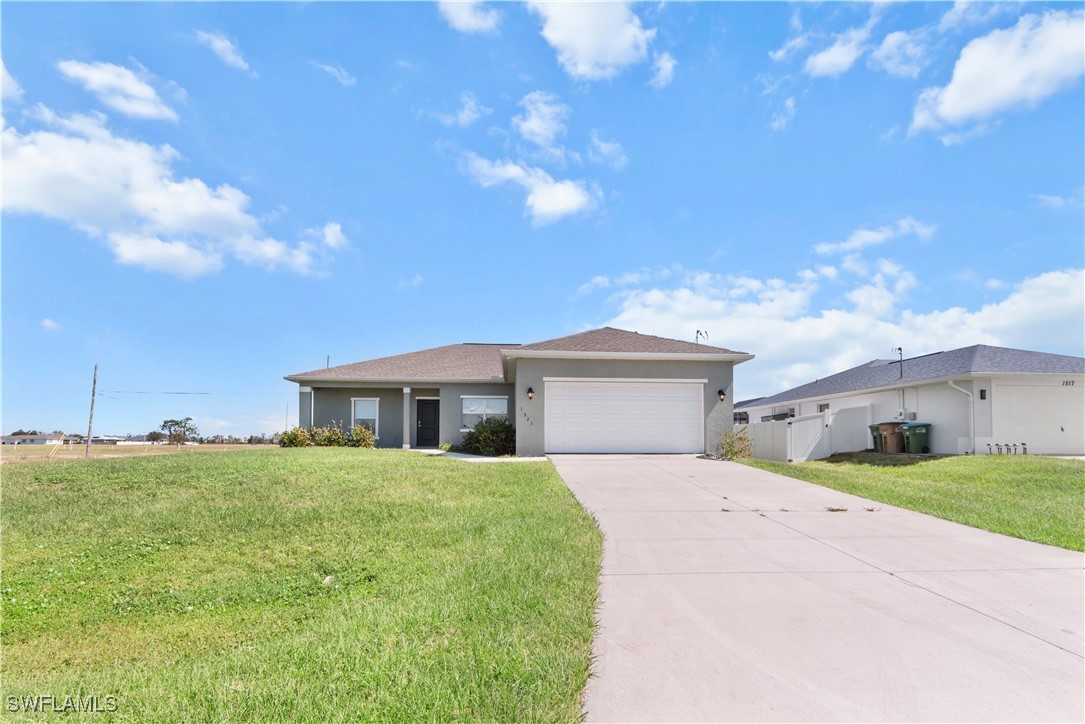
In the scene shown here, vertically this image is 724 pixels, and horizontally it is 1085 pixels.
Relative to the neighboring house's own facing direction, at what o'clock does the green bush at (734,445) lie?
The green bush is roughly at 3 o'clock from the neighboring house.

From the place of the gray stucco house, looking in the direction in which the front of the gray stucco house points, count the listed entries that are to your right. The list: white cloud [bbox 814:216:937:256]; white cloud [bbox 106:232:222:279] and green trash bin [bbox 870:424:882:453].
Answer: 1

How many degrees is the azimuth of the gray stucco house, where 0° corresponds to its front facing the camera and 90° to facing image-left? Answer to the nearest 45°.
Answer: approximately 0°

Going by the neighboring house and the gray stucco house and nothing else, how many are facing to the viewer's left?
0

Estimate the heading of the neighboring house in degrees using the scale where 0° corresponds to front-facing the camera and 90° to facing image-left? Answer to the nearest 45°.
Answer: approximately 315°
